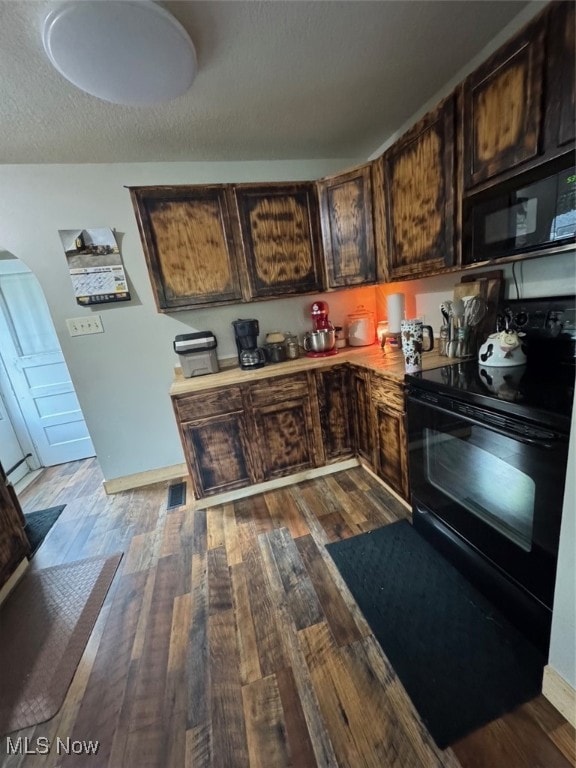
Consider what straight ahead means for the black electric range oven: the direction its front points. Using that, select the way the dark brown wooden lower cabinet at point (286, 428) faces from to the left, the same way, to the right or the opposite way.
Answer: to the left

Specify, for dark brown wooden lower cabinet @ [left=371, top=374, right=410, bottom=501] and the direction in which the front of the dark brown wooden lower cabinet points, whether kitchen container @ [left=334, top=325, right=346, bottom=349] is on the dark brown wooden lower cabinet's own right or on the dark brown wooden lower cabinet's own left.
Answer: on the dark brown wooden lower cabinet's own right

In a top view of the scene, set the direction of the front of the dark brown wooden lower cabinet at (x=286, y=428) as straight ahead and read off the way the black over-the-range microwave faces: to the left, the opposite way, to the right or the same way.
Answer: to the right

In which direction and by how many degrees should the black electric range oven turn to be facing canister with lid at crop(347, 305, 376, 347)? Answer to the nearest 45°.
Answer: approximately 90° to its right

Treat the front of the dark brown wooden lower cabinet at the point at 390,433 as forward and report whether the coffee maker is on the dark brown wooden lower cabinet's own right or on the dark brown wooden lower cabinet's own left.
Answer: on the dark brown wooden lower cabinet's own right
